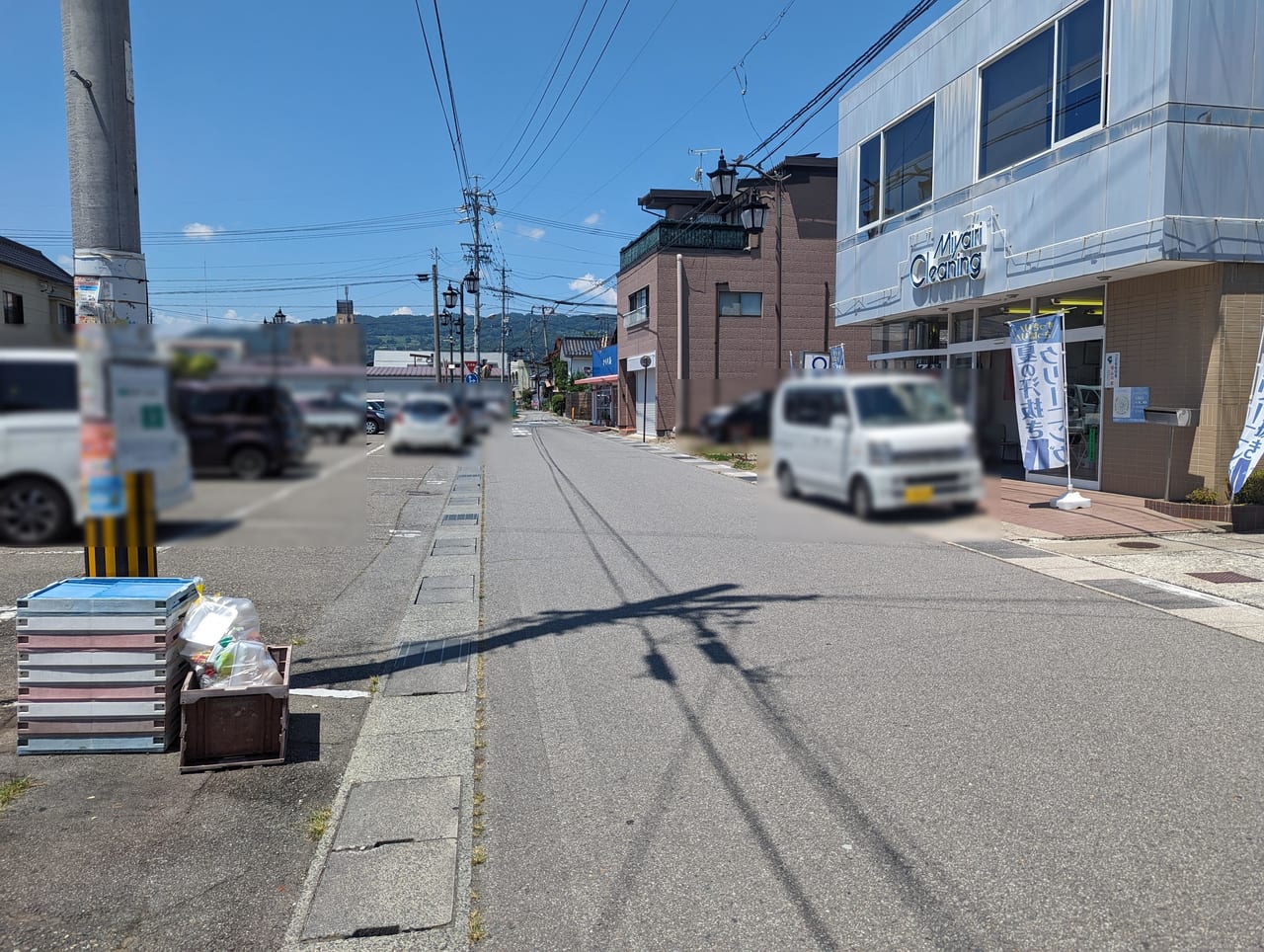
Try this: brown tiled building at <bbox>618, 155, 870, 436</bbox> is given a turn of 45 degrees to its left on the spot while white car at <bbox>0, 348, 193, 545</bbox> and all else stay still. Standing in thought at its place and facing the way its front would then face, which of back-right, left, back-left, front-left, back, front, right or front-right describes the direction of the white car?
front-left

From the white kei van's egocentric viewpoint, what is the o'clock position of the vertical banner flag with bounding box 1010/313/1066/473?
The vertical banner flag is roughly at 8 o'clock from the white kei van.

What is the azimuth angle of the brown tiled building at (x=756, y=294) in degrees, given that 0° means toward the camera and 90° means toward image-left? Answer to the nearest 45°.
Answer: approximately 90°

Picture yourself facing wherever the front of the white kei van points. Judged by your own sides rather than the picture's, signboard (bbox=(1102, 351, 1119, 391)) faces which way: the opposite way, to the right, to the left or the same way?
to the right

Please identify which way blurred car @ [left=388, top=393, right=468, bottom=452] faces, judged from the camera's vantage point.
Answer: facing away from the viewer

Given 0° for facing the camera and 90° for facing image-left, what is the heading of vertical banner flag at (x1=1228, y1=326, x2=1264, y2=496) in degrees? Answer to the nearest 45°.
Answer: approximately 0°

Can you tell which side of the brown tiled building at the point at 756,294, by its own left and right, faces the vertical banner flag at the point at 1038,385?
left

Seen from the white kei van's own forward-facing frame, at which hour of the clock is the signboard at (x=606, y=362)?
The signboard is roughly at 7 o'clock from the white kei van.

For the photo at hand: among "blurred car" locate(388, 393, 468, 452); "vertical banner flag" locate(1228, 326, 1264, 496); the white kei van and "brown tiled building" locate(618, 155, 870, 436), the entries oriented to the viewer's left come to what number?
1

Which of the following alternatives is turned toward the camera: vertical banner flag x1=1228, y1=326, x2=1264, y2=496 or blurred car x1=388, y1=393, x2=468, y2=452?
the vertical banner flag

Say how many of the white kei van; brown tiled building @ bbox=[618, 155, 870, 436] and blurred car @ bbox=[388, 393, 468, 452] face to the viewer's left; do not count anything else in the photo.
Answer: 1

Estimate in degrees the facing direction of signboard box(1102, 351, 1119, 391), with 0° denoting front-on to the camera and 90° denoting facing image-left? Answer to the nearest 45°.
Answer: approximately 45°
